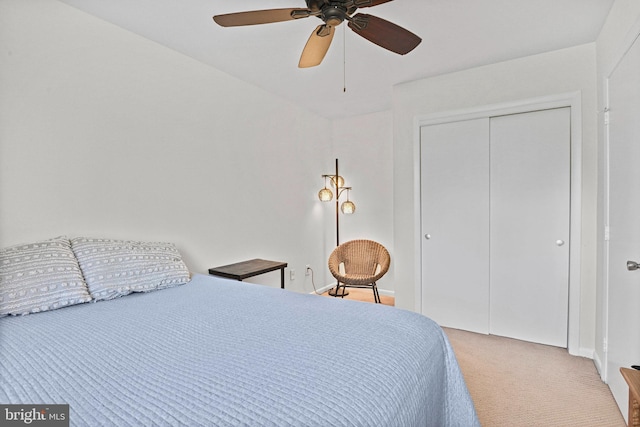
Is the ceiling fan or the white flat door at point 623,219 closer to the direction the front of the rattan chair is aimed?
the ceiling fan

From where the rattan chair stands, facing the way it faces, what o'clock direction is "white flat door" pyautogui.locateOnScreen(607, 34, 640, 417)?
The white flat door is roughly at 11 o'clock from the rattan chair.

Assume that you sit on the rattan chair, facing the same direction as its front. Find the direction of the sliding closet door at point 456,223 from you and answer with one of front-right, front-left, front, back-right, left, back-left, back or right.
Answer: front-left

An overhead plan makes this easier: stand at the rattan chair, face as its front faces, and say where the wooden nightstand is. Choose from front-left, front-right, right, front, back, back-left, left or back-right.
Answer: front-right

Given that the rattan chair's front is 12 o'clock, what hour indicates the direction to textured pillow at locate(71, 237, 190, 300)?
The textured pillow is roughly at 1 o'clock from the rattan chair.

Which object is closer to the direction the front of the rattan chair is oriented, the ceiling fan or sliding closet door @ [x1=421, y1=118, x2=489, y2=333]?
the ceiling fan

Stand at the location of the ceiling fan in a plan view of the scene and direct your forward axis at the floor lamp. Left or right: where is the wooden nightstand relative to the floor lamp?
left

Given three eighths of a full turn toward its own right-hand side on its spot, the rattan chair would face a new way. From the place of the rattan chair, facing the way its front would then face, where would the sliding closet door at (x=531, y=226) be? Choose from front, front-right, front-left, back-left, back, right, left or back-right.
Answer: back

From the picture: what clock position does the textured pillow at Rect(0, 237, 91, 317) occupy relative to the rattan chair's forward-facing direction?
The textured pillow is roughly at 1 o'clock from the rattan chair.

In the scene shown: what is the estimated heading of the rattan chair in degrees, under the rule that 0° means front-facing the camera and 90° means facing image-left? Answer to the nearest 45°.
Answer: approximately 0°

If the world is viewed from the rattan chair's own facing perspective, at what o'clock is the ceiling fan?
The ceiling fan is roughly at 12 o'clock from the rattan chair.
